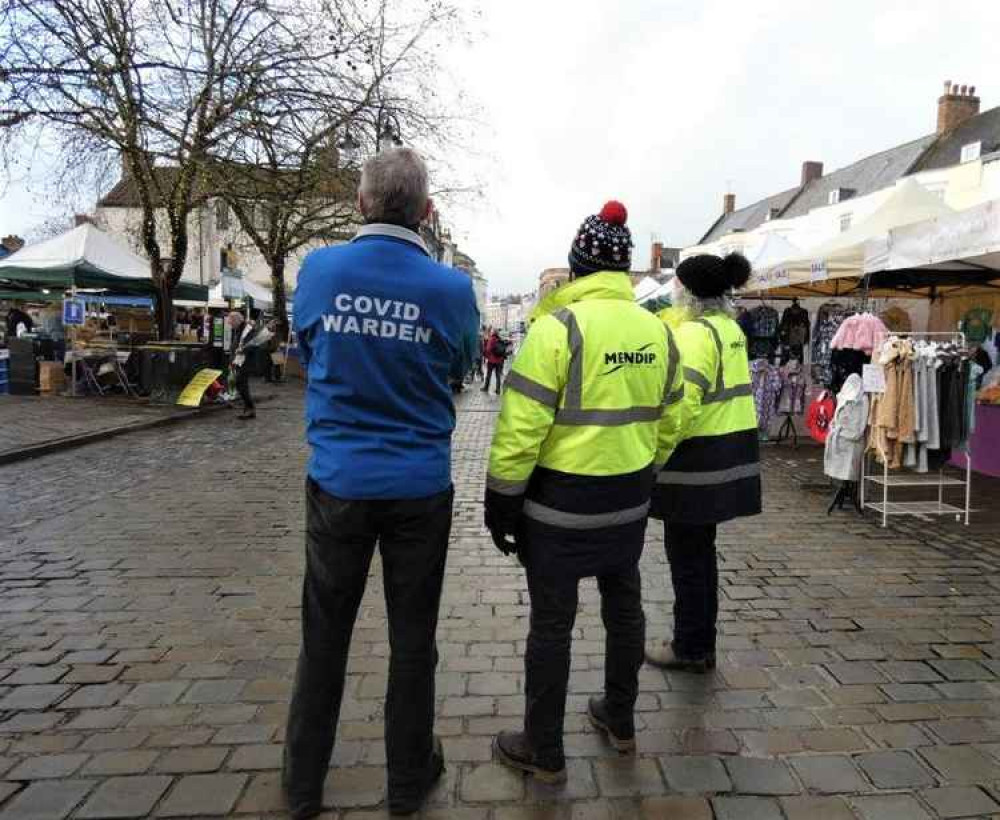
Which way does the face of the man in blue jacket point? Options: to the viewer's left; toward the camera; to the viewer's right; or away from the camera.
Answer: away from the camera

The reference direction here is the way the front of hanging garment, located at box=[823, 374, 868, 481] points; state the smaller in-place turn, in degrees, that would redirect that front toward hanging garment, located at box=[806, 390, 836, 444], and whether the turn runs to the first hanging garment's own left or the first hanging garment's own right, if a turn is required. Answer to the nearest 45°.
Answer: approximately 135° to the first hanging garment's own right

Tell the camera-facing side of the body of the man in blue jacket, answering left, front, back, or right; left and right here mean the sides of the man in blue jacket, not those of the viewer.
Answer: back

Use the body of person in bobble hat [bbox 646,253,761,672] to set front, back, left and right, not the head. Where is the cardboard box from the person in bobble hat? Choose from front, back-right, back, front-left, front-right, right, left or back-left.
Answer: front

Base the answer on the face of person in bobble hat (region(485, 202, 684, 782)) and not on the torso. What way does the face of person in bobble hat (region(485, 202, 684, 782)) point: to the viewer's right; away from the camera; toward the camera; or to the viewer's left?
away from the camera

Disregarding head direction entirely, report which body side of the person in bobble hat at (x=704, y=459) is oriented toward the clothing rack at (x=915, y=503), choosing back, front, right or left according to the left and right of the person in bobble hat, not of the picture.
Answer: right

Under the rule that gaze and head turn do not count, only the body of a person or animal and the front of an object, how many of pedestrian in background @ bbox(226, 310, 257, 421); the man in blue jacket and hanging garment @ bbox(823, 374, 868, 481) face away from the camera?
1

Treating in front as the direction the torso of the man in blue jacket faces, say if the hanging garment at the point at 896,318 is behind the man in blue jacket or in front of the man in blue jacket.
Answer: in front

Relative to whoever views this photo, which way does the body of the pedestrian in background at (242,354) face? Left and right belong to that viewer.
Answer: facing to the left of the viewer

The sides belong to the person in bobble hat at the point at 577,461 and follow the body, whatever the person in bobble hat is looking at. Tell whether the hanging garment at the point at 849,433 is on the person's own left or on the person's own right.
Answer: on the person's own right

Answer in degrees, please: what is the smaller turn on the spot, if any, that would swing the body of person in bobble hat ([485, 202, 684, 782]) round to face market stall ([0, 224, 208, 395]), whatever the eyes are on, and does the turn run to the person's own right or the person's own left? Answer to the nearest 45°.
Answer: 0° — they already face it

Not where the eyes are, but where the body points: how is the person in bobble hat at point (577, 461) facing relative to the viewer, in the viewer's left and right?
facing away from the viewer and to the left of the viewer
